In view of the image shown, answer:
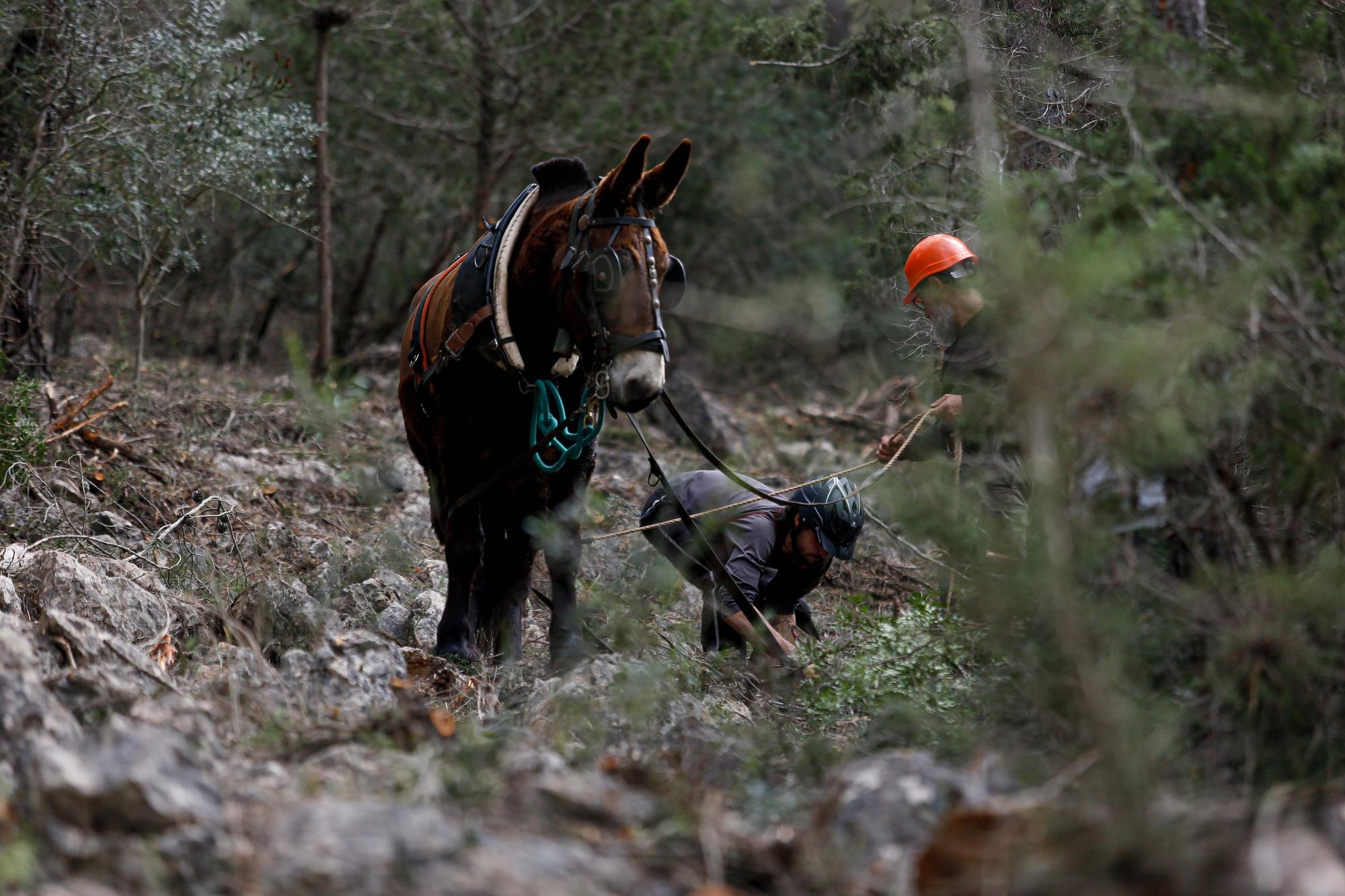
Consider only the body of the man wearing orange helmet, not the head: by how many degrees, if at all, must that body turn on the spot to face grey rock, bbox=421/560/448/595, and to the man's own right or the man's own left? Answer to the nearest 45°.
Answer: approximately 45° to the man's own right

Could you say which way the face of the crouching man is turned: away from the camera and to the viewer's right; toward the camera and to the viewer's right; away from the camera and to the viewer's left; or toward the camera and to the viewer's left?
toward the camera and to the viewer's right

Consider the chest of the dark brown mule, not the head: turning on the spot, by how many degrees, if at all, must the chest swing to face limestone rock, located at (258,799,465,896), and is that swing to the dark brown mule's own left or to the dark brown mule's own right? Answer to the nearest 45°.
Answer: approximately 45° to the dark brown mule's own right

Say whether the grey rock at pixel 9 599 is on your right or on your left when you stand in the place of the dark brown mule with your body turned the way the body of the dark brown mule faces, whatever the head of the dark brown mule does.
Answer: on your right

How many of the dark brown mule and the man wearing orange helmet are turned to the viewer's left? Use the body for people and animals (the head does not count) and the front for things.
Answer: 1

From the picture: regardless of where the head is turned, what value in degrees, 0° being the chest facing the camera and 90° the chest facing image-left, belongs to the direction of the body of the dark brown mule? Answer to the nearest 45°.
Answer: approximately 315°

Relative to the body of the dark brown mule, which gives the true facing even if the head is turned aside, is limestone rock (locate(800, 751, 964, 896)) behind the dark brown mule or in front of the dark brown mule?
in front

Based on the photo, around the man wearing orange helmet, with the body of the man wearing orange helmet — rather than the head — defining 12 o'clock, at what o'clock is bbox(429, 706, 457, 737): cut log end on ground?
The cut log end on ground is roughly at 10 o'clock from the man wearing orange helmet.

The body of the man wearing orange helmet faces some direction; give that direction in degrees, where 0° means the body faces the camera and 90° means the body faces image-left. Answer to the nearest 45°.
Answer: approximately 90°

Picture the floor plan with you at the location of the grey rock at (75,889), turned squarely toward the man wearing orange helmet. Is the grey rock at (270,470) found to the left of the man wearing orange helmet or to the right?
left

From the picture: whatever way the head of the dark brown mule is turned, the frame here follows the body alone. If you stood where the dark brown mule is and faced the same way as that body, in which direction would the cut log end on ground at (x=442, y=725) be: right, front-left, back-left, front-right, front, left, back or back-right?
front-right

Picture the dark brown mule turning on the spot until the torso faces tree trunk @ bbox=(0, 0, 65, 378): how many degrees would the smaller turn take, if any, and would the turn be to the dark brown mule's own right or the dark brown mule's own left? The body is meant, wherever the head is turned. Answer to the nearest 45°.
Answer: approximately 180°

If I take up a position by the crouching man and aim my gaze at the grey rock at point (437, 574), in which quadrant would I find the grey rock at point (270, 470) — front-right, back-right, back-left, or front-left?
front-right

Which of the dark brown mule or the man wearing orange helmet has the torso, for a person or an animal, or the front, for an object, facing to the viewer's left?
the man wearing orange helmet
